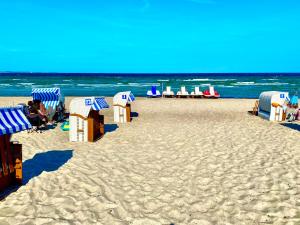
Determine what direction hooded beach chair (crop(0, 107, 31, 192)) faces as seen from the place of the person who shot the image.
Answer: facing the viewer and to the right of the viewer

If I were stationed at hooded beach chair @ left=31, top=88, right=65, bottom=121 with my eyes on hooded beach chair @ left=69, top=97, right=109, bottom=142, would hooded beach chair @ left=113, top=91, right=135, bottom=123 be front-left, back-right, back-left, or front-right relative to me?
front-left

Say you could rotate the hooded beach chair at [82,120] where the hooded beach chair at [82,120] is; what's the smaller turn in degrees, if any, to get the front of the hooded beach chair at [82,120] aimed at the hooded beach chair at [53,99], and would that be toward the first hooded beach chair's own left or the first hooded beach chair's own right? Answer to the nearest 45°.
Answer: approximately 135° to the first hooded beach chair's own left

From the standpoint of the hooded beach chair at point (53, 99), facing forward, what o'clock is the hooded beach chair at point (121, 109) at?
the hooded beach chair at point (121, 109) is roughly at 8 o'clock from the hooded beach chair at point (53, 99).

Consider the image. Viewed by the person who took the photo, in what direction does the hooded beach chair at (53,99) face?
facing the viewer and to the left of the viewer

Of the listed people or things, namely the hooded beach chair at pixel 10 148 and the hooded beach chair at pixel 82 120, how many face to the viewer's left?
0

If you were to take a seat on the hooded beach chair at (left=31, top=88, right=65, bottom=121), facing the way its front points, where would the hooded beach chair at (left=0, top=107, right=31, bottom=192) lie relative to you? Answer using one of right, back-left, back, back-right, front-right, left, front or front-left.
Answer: front-left

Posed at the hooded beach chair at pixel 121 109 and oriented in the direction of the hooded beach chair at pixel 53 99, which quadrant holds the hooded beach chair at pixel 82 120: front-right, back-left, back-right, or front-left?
front-left
